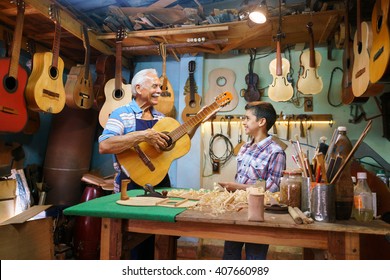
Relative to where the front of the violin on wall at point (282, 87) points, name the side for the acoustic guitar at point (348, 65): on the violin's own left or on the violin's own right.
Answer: on the violin's own left

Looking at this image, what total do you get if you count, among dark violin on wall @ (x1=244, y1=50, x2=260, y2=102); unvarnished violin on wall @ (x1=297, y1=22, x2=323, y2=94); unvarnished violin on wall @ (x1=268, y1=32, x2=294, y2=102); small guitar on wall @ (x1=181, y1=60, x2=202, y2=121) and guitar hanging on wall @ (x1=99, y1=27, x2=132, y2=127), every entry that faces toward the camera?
5

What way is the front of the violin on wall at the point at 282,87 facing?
toward the camera

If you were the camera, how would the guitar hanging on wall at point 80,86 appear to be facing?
facing the viewer and to the right of the viewer

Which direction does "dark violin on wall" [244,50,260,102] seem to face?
toward the camera

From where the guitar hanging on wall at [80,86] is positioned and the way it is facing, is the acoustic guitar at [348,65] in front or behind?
in front

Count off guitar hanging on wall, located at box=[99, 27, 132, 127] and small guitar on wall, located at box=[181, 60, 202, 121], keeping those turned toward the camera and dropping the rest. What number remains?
2
